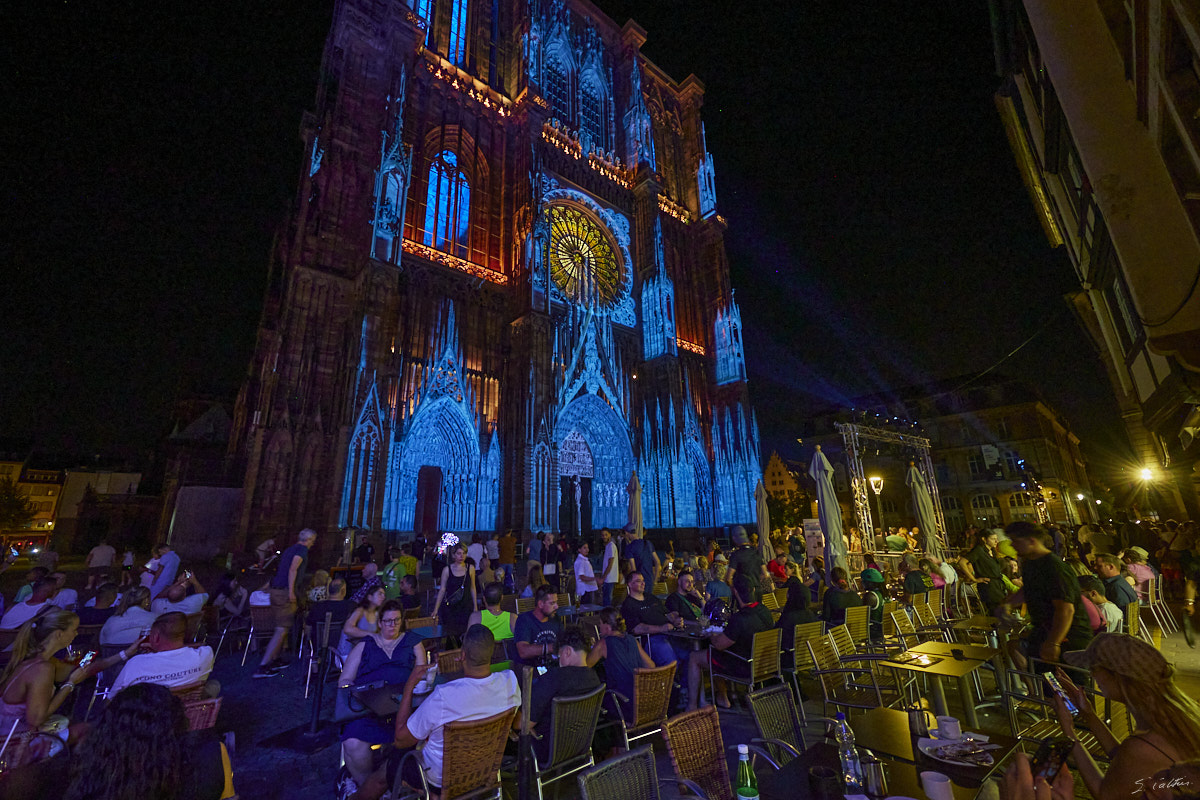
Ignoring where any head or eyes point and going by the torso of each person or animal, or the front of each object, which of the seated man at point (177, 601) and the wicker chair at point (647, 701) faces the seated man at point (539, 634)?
the wicker chair

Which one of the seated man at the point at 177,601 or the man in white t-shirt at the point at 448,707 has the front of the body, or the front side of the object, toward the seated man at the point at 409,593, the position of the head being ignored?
the man in white t-shirt

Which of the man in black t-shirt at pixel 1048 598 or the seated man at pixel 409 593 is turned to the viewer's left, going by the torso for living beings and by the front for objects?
the man in black t-shirt

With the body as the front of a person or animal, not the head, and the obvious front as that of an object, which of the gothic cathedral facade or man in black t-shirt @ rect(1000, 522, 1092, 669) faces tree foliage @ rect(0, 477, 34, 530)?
the man in black t-shirt

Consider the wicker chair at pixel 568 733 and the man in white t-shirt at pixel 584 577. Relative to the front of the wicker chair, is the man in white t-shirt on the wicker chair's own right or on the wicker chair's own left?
on the wicker chair's own right

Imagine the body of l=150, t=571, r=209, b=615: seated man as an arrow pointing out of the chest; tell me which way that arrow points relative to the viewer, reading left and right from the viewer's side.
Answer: facing away from the viewer

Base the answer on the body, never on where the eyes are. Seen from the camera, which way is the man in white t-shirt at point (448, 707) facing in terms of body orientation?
away from the camera

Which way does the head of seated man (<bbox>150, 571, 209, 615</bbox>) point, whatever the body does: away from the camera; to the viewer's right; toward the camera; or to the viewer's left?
away from the camera

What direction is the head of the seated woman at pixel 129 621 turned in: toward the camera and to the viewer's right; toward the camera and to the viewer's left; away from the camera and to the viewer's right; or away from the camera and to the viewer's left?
away from the camera and to the viewer's right

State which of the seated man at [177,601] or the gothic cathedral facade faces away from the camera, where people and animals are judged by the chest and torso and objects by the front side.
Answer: the seated man

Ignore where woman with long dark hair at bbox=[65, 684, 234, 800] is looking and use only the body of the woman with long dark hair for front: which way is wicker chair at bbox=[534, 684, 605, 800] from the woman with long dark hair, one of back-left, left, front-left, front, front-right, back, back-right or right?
right

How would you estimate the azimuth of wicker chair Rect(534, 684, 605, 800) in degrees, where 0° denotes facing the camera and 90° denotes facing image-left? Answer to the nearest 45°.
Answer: approximately 135°

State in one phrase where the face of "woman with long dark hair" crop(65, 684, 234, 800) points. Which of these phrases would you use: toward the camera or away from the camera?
away from the camera
